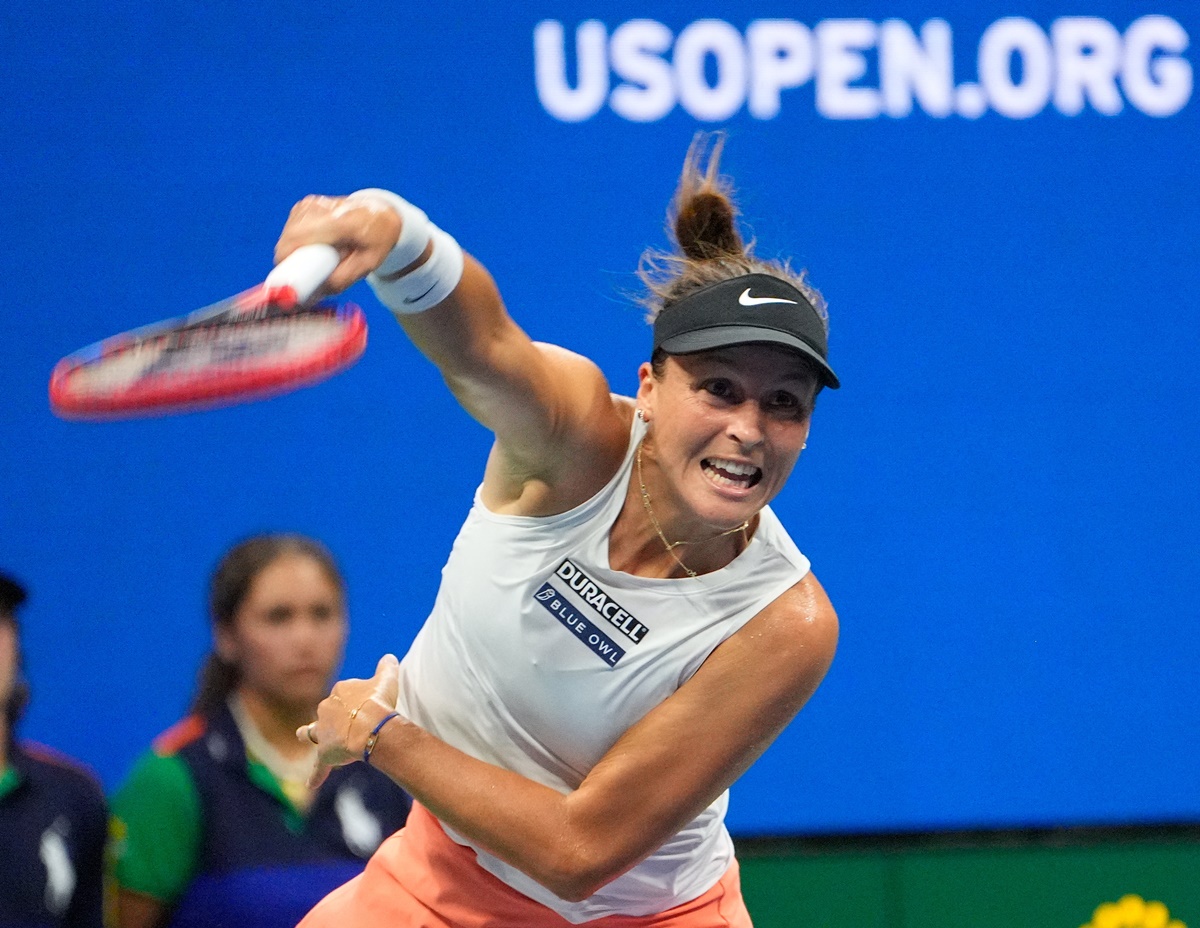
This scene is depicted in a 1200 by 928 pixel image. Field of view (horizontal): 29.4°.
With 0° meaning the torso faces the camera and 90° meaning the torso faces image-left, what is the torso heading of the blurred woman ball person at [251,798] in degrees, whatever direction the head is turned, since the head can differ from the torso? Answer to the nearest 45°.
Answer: approximately 315°

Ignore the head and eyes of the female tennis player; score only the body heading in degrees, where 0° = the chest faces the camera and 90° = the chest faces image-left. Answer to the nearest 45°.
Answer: approximately 0°

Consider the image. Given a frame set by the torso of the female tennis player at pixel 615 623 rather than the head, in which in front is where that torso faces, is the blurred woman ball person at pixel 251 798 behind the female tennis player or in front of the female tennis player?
behind
